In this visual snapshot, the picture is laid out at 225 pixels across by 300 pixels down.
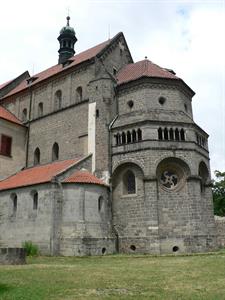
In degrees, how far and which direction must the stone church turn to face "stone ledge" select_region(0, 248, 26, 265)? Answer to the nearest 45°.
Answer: approximately 90° to its left

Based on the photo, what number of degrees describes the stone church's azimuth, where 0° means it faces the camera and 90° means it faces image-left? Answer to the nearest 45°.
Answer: approximately 135°
